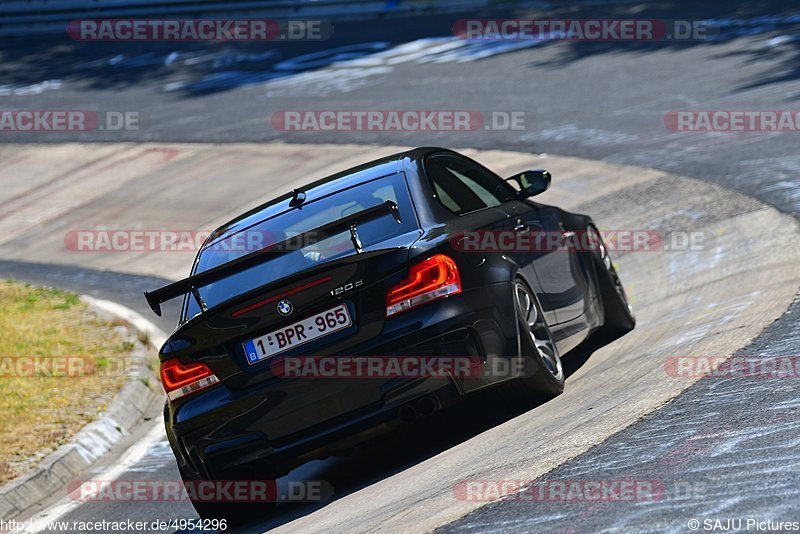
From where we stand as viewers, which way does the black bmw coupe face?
facing away from the viewer and to the right of the viewer
